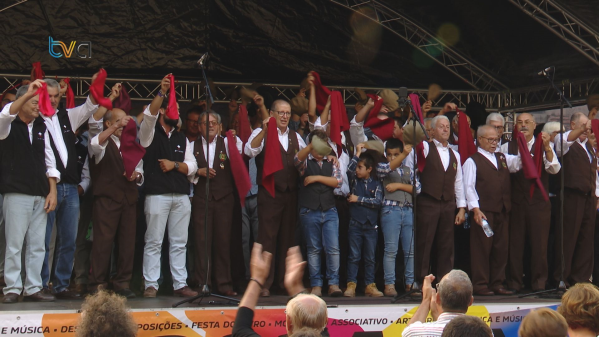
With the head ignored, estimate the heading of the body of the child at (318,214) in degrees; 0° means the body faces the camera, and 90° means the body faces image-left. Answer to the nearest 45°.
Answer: approximately 0°

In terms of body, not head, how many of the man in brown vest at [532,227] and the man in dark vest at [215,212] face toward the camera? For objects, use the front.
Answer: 2

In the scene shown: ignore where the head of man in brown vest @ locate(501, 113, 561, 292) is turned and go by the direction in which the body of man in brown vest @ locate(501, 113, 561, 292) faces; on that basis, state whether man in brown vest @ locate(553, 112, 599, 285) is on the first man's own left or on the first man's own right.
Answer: on the first man's own left

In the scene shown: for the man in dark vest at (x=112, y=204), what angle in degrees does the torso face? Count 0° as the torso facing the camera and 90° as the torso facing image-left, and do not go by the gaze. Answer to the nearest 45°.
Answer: approximately 315°

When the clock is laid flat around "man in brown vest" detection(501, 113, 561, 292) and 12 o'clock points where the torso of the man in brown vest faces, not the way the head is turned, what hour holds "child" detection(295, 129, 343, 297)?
The child is roughly at 2 o'clock from the man in brown vest.

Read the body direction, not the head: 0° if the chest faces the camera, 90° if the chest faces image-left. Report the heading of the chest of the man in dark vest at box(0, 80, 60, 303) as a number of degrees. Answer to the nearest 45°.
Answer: approximately 315°

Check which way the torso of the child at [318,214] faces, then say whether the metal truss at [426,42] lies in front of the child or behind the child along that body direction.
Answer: behind

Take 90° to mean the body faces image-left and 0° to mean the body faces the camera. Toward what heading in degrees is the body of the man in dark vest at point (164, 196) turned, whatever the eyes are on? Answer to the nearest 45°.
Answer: approximately 315°

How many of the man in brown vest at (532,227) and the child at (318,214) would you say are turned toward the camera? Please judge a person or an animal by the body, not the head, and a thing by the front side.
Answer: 2
